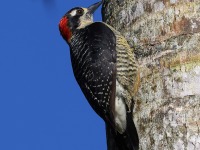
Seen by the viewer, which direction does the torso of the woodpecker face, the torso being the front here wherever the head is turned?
to the viewer's right
